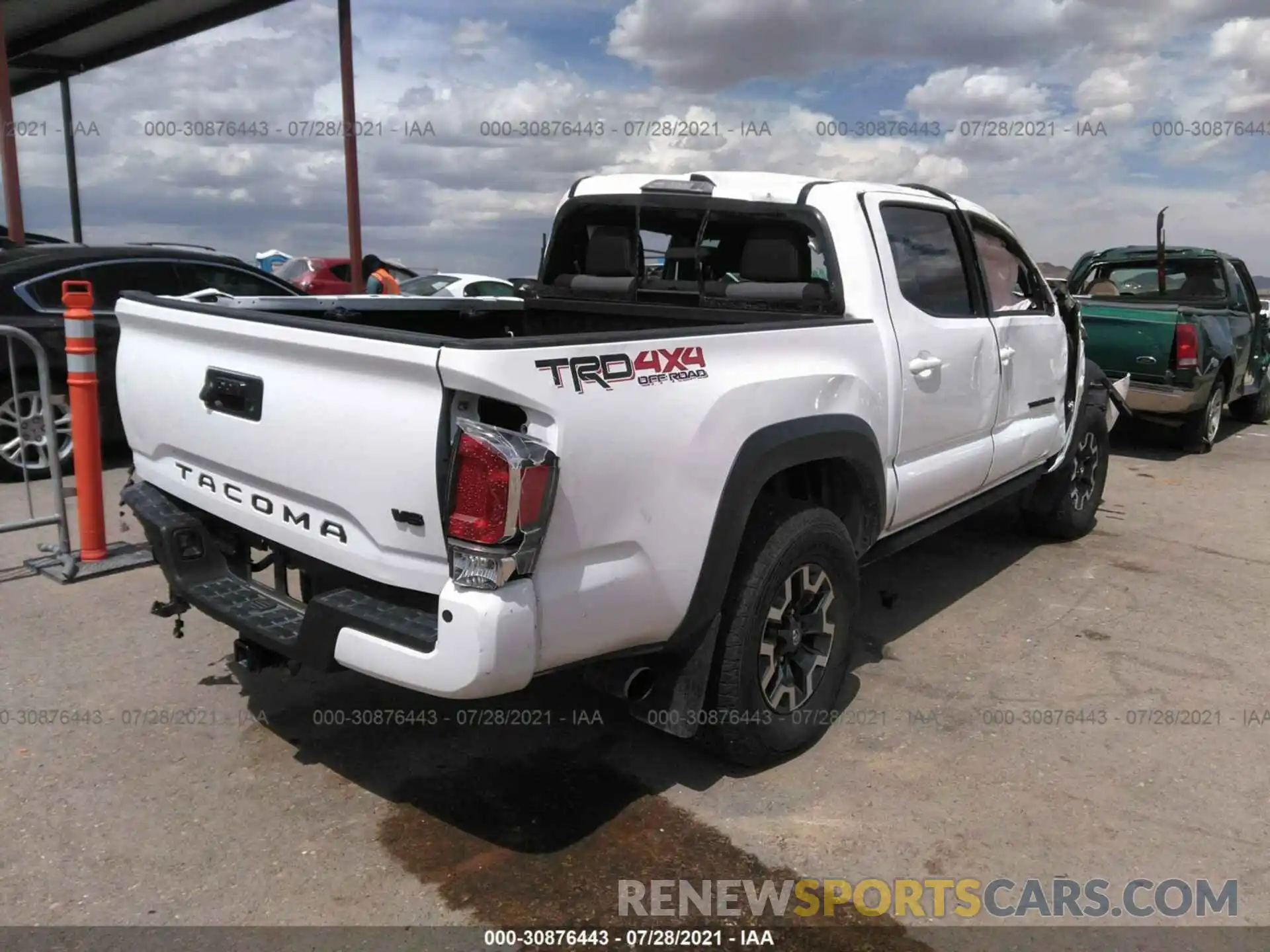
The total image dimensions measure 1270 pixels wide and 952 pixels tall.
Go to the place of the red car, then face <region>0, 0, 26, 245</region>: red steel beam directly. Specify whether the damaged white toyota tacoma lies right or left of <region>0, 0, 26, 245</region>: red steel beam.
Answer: left

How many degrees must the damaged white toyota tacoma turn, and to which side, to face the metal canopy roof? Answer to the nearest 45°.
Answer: approximately 90° to its left

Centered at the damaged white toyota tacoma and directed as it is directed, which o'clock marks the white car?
The white car is roughly at 10 o'clock from the damaged white toyota tacoma.

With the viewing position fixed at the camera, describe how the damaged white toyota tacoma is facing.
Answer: facing away from the viewer and to the right of the viewer

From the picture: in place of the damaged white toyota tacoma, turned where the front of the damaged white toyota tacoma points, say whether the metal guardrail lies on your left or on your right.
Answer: on your left

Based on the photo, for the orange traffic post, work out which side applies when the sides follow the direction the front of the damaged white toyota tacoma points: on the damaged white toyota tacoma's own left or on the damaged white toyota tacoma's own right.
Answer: on the damaged white toyota tacoma's own left

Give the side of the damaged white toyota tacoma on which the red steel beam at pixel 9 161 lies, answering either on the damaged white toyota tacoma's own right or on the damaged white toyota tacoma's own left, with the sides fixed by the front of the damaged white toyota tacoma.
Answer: on the damaged white toyota tacoma's own left

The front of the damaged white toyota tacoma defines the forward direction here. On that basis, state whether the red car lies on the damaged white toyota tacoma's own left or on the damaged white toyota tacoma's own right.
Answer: on the damaged white toyota tacoma's own left
